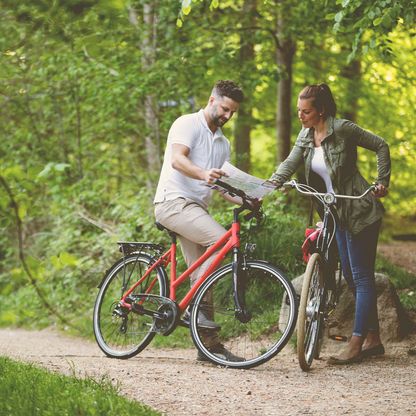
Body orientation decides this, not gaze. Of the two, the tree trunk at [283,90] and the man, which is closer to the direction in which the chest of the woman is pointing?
the man

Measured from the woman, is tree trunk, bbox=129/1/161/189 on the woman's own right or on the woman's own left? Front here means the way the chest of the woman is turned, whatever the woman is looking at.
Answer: on the woman's own right

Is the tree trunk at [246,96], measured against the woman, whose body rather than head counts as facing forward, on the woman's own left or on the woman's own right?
on the woman's own right

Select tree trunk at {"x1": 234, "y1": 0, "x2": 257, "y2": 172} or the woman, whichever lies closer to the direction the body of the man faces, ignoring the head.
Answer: the woman

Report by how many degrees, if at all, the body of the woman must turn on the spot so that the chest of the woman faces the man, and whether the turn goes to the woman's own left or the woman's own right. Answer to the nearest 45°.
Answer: approximately 45° to the woman's own right

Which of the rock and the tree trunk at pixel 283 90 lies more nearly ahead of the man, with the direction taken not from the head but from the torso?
the rock

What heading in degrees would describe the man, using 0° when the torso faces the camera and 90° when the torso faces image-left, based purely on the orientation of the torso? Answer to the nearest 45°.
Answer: approximately 315°

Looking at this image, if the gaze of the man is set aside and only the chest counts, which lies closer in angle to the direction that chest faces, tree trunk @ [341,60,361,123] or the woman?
the woman

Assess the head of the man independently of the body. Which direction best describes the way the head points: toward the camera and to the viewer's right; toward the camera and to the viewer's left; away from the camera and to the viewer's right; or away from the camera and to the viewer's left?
toward the camera and to the viewer's right

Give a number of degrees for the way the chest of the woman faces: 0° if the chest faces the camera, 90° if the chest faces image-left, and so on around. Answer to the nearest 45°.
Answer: approximately 45°
